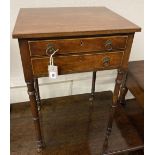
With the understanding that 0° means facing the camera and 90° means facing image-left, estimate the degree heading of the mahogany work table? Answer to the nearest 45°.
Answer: approximately 0°
